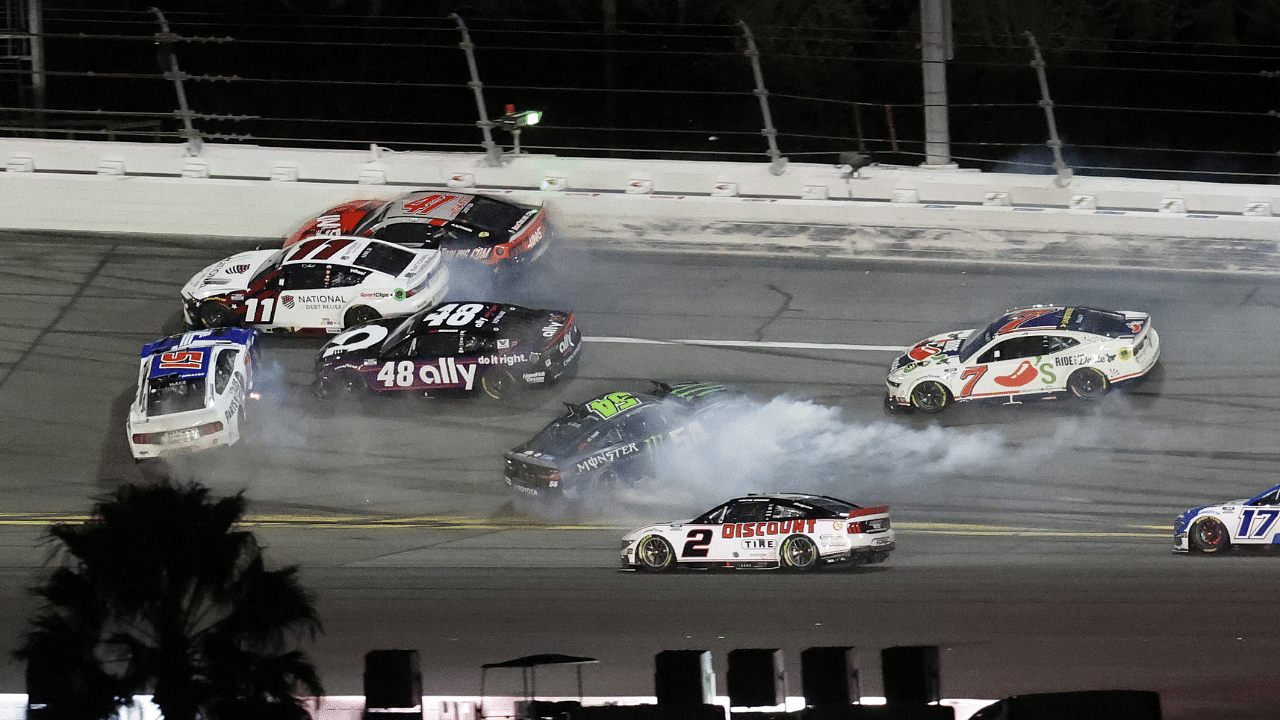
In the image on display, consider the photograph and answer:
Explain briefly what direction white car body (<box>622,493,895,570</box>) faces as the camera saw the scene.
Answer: facing to the left of the viewer

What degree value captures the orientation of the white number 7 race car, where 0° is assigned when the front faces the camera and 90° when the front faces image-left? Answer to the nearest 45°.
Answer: approximately 90°

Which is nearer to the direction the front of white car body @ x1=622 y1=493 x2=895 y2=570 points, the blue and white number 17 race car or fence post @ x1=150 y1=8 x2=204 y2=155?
the fence post

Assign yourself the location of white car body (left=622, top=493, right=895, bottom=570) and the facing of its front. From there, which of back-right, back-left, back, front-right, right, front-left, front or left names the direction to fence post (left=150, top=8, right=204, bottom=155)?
front-right

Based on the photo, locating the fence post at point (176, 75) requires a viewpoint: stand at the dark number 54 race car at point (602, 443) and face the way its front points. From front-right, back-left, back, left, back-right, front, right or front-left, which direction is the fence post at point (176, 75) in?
left

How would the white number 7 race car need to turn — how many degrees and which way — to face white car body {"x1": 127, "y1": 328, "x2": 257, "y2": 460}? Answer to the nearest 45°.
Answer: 0° — it already faces it

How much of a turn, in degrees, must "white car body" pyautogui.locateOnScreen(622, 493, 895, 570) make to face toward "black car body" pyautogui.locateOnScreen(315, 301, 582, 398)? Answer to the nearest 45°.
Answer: approximately 45° to its right

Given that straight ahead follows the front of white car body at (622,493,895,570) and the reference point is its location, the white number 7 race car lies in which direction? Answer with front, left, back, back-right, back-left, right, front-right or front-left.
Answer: back-right

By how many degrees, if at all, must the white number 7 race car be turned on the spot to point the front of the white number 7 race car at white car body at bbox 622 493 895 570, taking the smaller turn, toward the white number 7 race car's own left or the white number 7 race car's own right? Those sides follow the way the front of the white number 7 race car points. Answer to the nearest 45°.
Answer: approximately 45° to the white number 7 race car's own left

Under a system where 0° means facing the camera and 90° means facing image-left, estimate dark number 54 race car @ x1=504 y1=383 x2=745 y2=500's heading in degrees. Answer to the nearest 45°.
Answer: approximately 225°

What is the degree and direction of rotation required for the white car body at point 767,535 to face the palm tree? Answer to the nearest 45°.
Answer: approximately 90° to its left

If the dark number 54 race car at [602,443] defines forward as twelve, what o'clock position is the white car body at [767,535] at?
The white car body is roughly at 3 o'clock from the dark number 54 race car.

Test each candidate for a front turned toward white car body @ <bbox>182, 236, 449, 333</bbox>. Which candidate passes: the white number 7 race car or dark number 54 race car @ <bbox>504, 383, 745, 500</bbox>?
the white number 7 race car
